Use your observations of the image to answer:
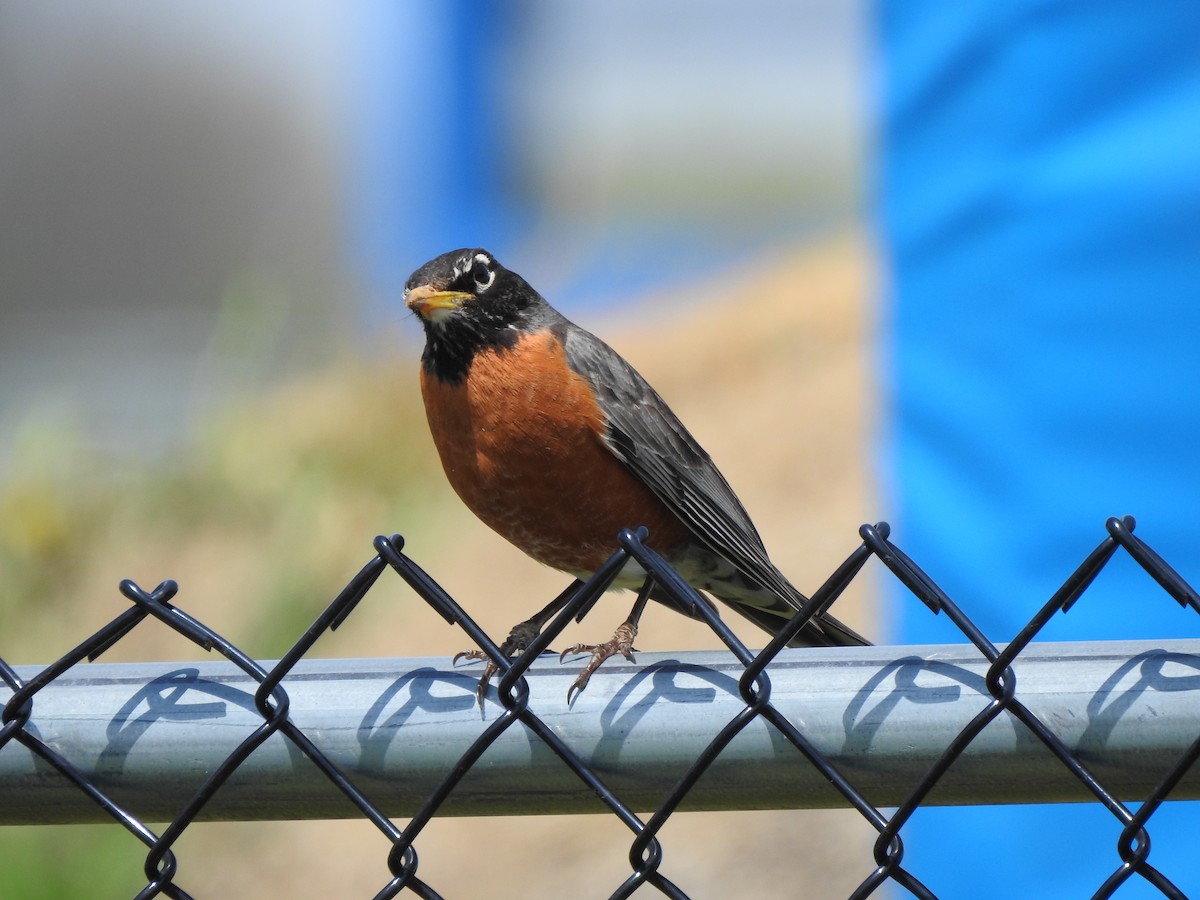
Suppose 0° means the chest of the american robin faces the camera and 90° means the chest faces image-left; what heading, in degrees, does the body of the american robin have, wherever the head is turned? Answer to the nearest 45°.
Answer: approximately 45°
